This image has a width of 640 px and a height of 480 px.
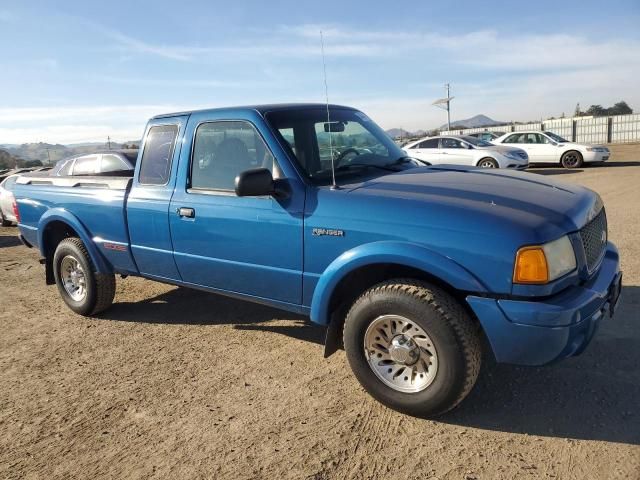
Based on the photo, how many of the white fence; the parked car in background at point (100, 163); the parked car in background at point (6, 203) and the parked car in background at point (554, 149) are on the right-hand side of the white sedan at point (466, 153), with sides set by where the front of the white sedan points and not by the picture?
2

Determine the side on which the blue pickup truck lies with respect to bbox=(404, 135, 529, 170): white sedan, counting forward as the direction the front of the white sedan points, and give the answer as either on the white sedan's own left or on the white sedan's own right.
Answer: on the white sedan's own right

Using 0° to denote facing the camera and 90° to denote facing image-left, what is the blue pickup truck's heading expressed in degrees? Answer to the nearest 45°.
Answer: approximately 315°

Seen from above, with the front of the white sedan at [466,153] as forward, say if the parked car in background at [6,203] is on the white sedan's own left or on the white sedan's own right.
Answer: on the white sedan's own right

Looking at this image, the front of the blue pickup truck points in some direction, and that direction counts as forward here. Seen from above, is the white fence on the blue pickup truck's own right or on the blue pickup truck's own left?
on the blue pickup truck's own left

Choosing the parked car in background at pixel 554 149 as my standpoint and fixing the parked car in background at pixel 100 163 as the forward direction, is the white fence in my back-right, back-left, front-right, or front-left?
back-right

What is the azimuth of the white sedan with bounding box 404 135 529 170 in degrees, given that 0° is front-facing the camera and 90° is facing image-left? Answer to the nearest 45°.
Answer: approximately 315°

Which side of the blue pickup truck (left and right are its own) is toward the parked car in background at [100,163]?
back

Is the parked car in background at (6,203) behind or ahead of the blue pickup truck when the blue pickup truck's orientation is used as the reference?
behind
